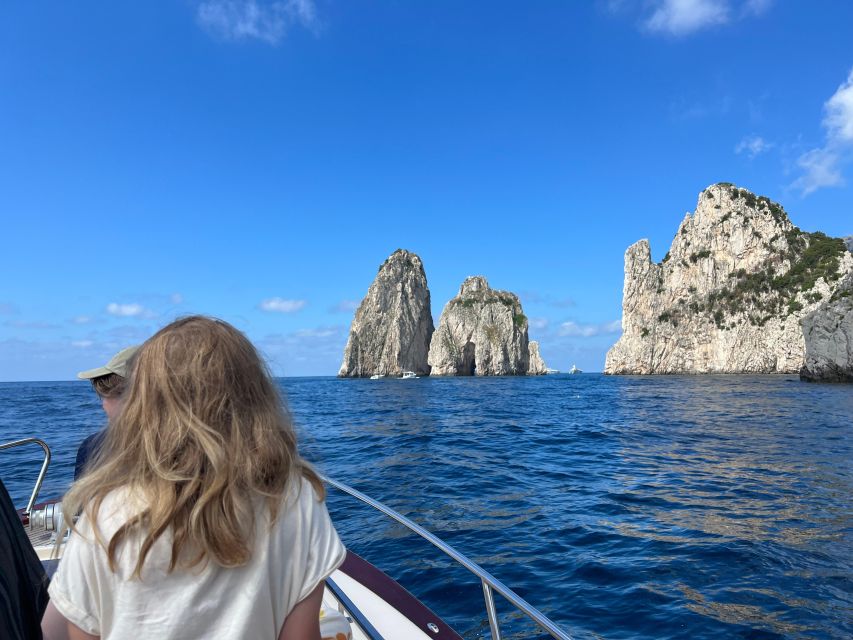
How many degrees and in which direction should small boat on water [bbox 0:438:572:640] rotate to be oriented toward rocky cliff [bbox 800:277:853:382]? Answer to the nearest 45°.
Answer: approximately 90° to its right

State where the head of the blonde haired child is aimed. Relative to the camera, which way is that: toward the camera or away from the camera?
away from the camera

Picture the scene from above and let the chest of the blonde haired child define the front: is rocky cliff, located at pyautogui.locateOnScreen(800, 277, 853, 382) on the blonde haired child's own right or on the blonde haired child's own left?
on the blonde haired child's own right

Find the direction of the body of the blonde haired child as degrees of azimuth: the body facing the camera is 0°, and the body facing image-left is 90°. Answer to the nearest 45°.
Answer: approximately 180°

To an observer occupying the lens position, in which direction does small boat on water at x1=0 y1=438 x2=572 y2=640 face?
facing away from the viewer and to the left of the viewer
